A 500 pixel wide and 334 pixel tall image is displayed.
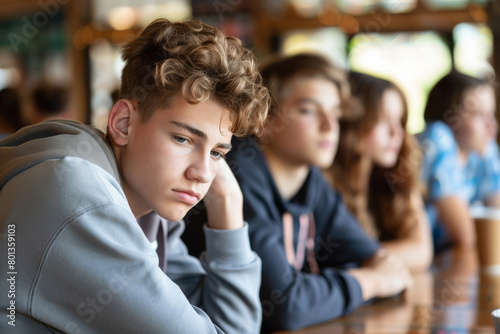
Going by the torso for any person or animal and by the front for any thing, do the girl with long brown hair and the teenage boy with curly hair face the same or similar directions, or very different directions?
same or similar directions

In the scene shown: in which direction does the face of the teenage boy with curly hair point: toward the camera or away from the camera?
toward the camera

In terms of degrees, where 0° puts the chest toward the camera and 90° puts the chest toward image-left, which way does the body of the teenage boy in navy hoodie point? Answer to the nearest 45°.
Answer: approximately 315°

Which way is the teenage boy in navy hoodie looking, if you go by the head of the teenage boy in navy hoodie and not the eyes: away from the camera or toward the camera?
toward the camera

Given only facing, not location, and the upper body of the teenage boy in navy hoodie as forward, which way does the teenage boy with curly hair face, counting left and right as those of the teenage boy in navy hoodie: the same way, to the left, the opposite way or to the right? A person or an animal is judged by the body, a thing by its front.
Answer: the same way

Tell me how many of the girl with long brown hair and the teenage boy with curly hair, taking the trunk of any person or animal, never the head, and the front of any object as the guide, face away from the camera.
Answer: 0

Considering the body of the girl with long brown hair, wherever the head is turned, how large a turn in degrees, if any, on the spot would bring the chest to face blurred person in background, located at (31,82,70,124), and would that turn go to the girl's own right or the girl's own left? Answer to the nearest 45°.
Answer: approximately 180°

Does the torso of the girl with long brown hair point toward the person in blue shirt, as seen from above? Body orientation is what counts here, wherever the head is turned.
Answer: no

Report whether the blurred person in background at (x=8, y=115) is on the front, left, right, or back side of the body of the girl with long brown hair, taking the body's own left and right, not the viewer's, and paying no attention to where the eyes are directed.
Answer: back

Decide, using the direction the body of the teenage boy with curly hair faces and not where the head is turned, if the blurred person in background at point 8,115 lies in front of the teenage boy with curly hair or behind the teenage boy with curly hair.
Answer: behind

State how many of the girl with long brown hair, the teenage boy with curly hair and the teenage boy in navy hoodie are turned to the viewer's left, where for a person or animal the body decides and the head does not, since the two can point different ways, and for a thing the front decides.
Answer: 0

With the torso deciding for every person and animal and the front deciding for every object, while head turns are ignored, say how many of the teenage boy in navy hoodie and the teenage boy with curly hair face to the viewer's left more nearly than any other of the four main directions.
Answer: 0
